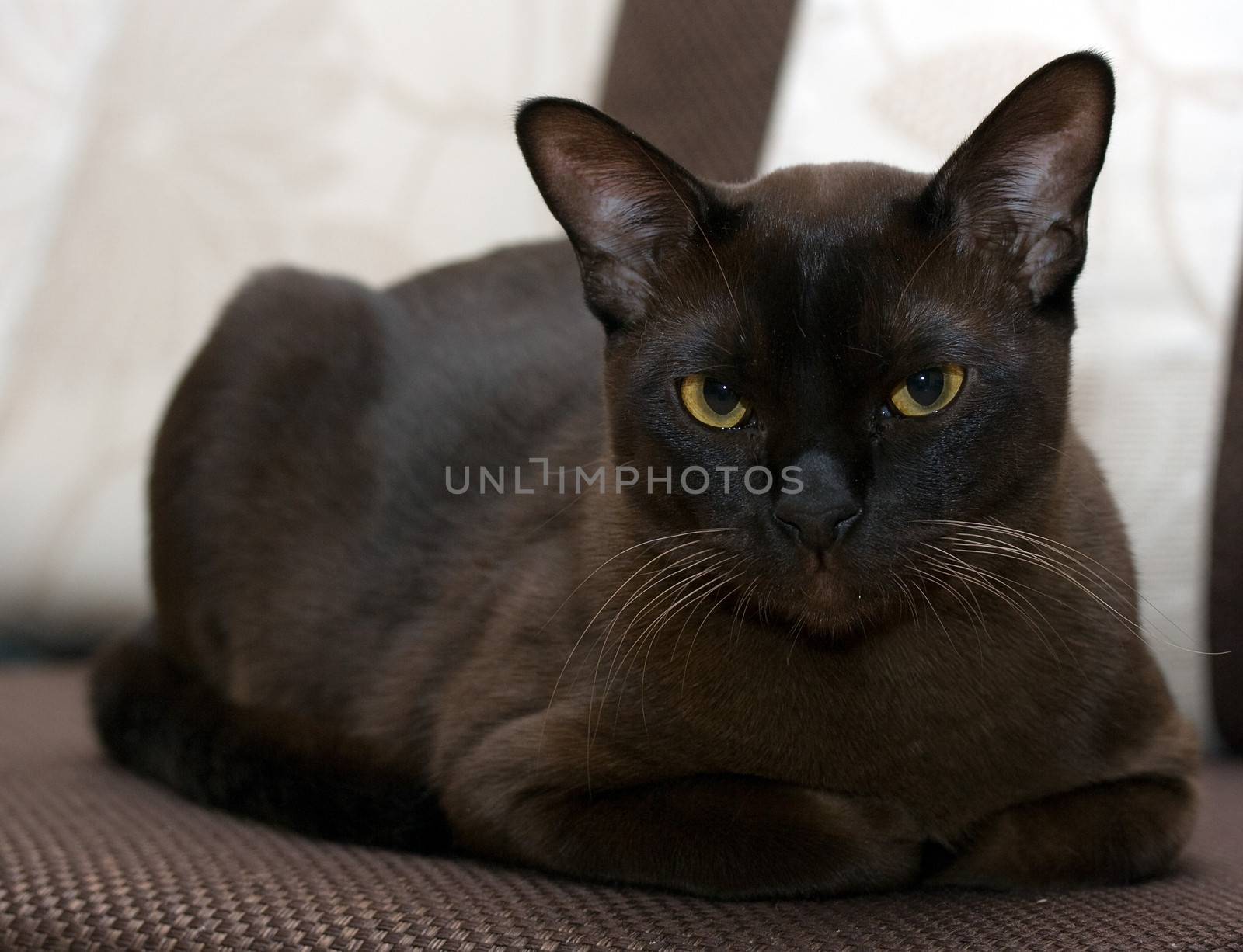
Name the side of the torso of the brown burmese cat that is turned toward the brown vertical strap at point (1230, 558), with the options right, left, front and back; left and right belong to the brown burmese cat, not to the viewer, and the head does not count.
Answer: left

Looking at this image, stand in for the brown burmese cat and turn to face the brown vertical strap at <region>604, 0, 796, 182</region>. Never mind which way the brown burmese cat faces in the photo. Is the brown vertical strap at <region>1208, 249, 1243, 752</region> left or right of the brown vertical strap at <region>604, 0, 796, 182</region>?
right

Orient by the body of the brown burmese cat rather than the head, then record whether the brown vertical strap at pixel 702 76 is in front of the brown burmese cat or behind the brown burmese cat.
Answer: behind

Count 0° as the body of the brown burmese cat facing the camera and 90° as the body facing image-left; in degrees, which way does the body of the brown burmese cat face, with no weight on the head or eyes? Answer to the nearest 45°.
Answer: approximately 315°
